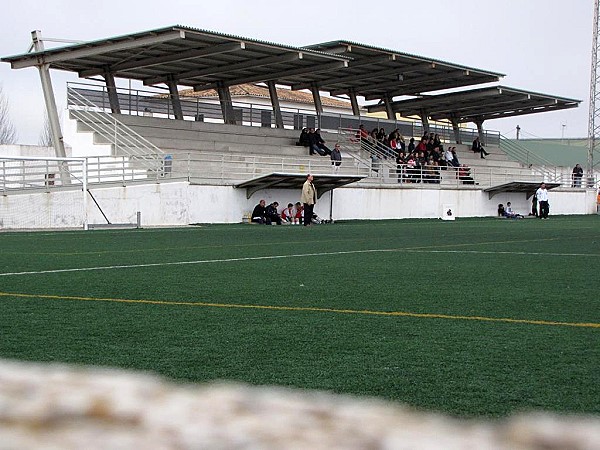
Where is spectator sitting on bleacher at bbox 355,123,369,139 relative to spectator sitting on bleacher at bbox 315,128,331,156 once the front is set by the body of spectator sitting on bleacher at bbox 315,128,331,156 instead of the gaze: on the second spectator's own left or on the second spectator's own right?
on the second spectator's own left

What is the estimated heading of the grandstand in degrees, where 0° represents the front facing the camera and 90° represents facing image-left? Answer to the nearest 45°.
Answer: approximately 315°

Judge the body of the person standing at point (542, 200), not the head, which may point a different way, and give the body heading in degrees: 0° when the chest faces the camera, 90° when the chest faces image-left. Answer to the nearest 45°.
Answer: approximately 0°

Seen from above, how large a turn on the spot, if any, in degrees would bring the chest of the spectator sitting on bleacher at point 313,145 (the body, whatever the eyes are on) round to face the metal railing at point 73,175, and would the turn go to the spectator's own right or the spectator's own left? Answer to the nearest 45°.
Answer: approximately 90° to the spectator's own right

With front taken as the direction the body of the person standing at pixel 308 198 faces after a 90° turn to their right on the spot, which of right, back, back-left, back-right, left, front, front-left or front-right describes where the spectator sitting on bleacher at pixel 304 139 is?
back-right

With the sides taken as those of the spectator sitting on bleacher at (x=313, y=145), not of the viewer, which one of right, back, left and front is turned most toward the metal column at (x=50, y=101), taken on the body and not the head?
right

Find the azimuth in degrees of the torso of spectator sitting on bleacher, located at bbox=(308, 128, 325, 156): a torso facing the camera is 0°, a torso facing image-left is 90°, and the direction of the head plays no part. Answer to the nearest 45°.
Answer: approximately 315°

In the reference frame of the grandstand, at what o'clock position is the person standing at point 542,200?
The person standing is roughly at 10 o'clock from the grandstand.

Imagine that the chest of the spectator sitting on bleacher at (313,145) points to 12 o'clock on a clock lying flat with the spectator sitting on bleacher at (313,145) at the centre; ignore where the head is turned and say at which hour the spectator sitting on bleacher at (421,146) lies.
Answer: the spectator sitting on bleacher at (421,146) is roughly at 9 o'clock from the spectator sitting on bleacher at (313,145).

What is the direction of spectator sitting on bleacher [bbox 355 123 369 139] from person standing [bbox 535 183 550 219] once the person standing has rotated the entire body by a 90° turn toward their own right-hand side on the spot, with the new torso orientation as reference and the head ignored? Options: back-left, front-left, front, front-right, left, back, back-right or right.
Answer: front
